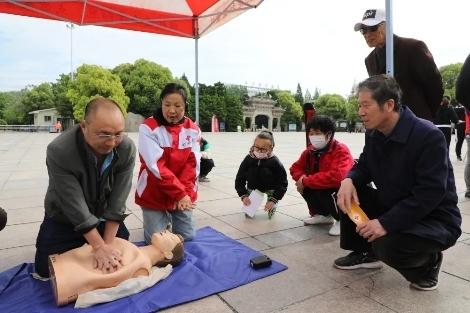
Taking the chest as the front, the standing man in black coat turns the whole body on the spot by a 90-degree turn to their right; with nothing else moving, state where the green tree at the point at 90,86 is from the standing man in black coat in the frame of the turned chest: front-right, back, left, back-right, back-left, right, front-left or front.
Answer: front

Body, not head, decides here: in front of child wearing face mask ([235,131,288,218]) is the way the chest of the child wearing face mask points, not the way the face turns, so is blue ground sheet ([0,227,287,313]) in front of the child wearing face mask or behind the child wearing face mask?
in front

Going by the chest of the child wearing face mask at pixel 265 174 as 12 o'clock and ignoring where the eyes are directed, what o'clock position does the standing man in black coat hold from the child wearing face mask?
The standing man in black coat is roughly at 10 o'clock from the child wearing face mask.

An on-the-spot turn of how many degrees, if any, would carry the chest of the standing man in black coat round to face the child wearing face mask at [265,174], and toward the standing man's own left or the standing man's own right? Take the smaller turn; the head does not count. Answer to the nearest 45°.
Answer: approximately 45° to the standing man's own right

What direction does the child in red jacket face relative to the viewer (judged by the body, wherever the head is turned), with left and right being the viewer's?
facing the viewer and to the left of the viewer

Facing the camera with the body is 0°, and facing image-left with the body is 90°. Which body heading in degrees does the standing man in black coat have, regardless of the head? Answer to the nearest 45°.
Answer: approximately 45°

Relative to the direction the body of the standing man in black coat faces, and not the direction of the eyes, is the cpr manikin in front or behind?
in front

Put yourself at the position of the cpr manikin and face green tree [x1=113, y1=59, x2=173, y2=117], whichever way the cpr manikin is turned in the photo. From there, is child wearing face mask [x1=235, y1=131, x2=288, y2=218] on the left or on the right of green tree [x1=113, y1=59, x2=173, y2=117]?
right

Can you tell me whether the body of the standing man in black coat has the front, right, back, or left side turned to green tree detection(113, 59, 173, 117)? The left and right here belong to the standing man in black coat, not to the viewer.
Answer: right

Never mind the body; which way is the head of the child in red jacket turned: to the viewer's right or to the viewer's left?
to the viewer's left

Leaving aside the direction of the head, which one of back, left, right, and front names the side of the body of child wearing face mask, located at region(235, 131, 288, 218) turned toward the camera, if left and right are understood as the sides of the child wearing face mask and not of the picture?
front
